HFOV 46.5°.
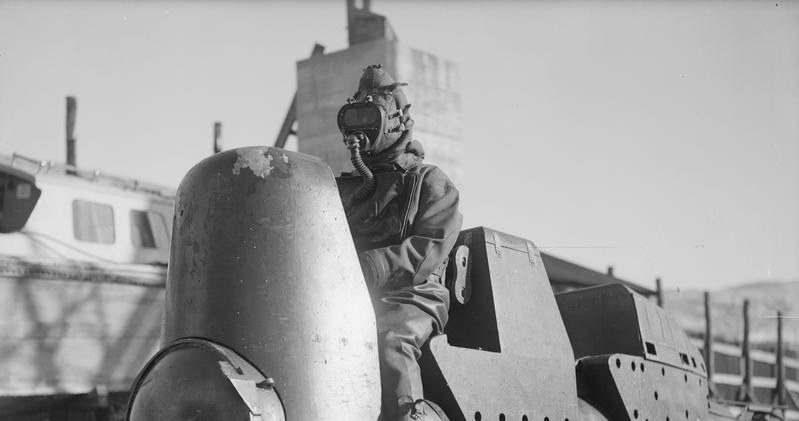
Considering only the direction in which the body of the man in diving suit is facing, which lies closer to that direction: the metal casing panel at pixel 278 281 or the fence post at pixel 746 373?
the metal casing panel

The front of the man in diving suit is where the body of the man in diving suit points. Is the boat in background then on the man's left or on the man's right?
on the man's right

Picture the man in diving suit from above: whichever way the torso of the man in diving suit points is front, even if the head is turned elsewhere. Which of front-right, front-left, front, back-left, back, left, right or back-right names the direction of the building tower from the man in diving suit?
back-right

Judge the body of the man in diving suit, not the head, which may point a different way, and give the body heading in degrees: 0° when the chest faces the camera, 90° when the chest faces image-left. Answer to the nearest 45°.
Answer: approximately 45°

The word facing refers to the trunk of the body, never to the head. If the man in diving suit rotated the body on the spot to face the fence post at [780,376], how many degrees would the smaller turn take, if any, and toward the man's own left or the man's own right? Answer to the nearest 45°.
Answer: approximately 180°

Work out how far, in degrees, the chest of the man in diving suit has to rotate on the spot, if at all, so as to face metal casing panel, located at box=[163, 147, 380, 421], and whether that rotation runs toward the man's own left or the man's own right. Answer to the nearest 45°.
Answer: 0° — they already face it

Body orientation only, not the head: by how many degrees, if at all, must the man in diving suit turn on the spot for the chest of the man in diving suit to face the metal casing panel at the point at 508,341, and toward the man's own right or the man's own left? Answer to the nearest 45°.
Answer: approximately 135° to the man's own left

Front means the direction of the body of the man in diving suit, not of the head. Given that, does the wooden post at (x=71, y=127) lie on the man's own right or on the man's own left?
on the man's own right
